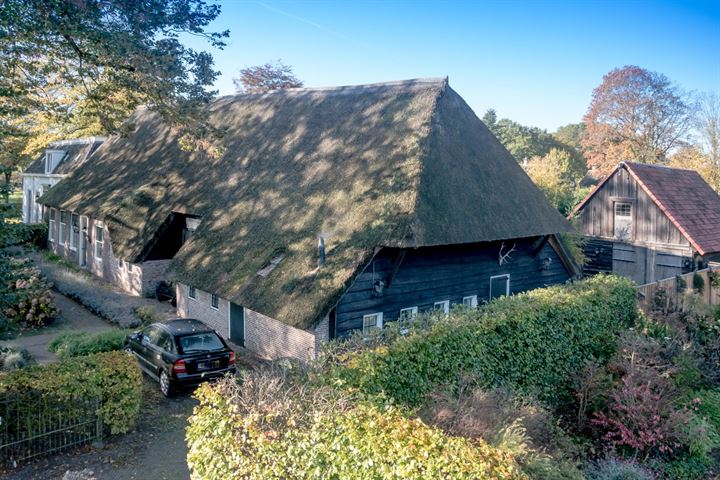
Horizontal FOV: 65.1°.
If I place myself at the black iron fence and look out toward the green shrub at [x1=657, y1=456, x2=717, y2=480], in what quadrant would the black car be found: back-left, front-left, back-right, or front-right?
front-left

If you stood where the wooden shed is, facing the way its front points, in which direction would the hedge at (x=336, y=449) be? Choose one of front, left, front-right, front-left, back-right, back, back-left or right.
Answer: front-left

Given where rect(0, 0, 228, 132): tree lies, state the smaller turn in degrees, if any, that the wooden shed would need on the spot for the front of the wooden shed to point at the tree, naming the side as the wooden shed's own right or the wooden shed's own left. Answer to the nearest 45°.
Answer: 0° — it already faces it

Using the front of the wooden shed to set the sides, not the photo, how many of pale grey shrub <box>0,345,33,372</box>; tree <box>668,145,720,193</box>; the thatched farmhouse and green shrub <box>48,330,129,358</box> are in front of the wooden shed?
3

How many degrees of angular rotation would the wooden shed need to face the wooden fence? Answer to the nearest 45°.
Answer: approximately 45° to its left

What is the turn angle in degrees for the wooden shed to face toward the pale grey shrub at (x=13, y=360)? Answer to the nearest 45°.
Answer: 0° — it already faces it

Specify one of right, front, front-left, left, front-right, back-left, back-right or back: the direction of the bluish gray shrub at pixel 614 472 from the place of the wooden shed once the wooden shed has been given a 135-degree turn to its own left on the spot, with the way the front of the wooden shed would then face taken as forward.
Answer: right

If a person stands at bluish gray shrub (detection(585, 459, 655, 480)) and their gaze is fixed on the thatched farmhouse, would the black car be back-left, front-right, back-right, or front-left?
front-left

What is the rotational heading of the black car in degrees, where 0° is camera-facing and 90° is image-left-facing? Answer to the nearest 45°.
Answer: approximately 135°

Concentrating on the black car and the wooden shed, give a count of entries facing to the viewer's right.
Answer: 0

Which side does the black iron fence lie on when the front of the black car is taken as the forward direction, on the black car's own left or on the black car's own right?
on the black car's own left

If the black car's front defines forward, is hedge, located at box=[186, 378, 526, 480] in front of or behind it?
behind

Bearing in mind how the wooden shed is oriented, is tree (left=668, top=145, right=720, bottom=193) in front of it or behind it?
behind

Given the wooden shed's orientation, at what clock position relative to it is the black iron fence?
The black iron fence is roughly at 11 o'clock from the wooden shed.

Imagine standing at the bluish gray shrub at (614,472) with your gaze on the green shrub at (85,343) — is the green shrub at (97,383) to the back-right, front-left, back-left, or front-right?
front-left

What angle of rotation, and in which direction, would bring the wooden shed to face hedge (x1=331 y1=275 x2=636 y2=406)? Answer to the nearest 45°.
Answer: approximately 45° to its left
